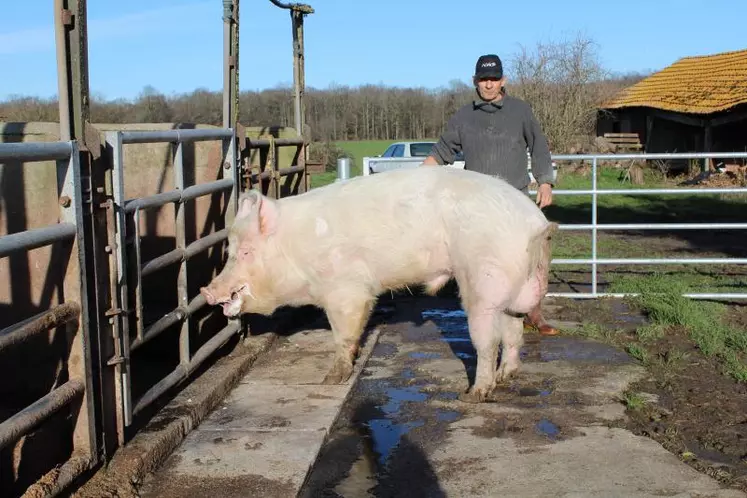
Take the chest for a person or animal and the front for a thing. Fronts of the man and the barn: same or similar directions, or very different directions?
same or similar directions

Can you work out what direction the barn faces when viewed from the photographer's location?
facing the viewer

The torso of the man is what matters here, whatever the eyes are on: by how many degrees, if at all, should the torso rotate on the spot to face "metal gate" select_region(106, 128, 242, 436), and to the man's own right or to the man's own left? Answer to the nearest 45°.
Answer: approximately 45° to the man's own right

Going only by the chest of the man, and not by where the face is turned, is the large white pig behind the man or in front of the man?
in front

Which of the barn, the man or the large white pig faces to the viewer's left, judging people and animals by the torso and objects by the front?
the large white pig

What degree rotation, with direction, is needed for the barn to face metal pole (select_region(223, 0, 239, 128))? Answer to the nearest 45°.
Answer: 0° — it already faces it

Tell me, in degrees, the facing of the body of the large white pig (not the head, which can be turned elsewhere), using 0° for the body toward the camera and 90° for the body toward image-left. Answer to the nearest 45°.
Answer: approximately 90°

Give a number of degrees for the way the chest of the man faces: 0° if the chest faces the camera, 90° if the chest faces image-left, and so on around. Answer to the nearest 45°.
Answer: approximately 0°

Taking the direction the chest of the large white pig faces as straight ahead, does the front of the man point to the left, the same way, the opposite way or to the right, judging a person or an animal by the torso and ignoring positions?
to the left

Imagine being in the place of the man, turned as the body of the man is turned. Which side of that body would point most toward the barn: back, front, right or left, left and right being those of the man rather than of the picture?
back

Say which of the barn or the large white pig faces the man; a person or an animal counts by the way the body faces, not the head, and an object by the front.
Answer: the barn
